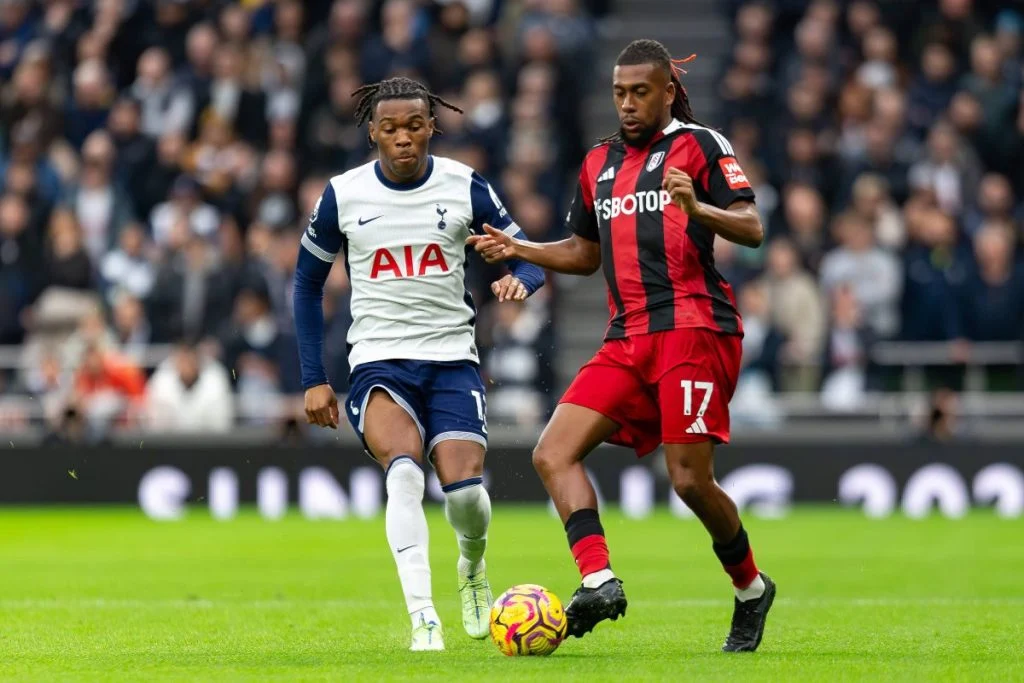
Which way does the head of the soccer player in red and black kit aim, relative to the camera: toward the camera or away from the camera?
toward the camera

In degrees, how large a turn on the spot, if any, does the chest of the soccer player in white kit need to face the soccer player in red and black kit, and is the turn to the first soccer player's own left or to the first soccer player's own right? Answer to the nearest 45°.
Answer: approximately 90° to the first soccer player's own left

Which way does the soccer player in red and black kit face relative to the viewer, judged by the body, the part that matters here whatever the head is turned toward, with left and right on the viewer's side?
facing the viewer and to the left of the viewer

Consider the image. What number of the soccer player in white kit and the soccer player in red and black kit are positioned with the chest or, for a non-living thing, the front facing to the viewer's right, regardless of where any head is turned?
0

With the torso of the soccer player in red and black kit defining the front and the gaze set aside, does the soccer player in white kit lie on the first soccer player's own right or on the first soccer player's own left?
on the first soccer player's own right

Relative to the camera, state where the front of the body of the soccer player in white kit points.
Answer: toward the camera
